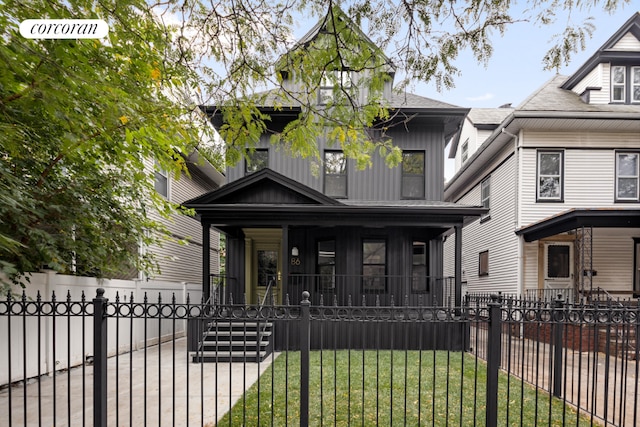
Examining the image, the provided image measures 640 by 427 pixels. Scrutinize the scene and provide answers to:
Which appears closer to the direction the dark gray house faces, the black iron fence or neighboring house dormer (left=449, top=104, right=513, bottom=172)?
the black iron fence

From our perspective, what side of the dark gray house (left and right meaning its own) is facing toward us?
front

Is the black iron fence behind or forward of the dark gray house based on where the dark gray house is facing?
forward

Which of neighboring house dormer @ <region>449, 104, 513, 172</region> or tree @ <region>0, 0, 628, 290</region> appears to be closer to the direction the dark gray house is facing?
the tree

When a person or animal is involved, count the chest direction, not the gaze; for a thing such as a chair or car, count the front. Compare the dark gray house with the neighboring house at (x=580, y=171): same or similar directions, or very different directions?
same or similar directions

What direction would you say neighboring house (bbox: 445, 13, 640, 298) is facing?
toward the camera

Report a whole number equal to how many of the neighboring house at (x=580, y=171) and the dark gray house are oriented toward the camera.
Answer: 2
